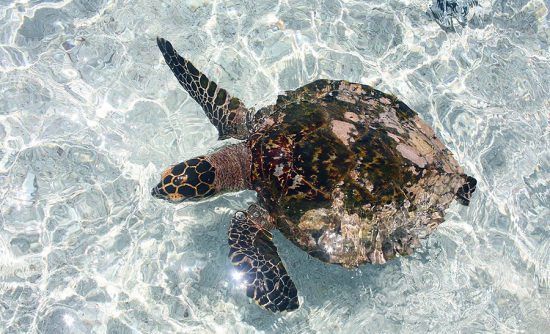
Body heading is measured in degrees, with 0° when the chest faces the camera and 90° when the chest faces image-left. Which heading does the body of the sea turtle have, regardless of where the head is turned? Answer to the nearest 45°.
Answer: approximately 90°
